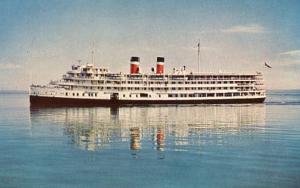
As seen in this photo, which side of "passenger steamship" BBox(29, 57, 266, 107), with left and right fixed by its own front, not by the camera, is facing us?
left
